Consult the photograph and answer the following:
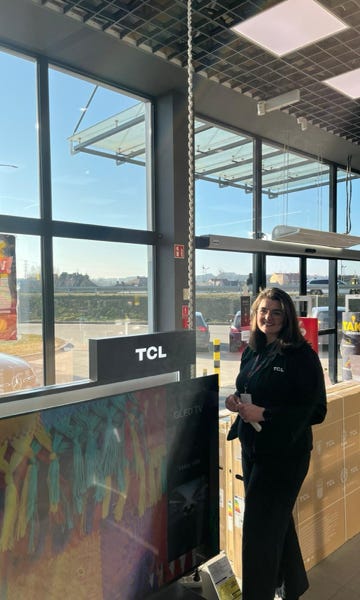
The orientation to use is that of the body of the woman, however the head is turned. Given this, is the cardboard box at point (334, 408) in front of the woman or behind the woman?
behind

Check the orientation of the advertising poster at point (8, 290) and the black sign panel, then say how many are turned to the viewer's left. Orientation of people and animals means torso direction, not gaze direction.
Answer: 0

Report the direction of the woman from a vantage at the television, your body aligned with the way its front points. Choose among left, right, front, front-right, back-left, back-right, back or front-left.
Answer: left

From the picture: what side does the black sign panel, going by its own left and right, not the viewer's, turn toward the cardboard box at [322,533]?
left

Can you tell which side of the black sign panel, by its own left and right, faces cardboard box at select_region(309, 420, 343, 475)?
left

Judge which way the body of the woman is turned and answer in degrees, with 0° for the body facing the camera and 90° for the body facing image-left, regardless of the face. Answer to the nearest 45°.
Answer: approximately 45°

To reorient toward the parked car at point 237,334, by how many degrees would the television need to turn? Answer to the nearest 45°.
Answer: approximately 135° to its left

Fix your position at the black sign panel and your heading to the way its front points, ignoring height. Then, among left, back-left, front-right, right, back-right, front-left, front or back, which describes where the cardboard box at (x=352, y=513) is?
left

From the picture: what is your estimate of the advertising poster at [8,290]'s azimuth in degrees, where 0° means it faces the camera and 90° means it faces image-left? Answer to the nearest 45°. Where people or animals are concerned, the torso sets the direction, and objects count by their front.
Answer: approximately 0°

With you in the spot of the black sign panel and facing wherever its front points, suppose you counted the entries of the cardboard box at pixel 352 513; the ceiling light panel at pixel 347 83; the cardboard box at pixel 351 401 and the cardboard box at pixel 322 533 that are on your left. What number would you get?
4

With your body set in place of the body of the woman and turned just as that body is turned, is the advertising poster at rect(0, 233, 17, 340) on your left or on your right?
on your right
